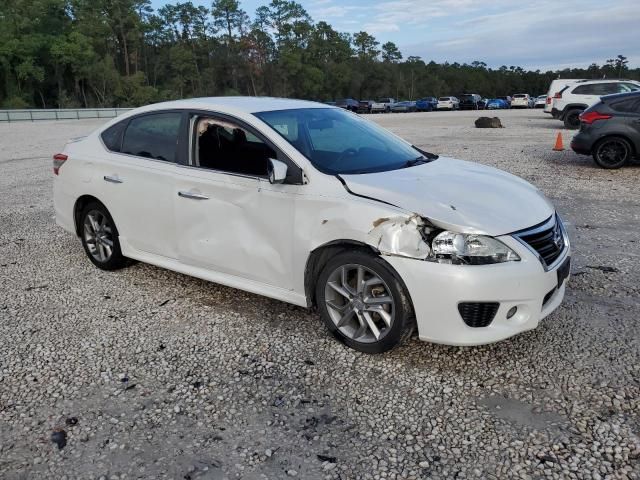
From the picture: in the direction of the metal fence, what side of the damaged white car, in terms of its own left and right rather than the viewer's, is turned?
back

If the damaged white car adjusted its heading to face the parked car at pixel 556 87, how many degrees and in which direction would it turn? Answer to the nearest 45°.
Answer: approximately 90° to its left

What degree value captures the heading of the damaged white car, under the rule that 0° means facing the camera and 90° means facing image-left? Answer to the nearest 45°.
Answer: approximately 315°

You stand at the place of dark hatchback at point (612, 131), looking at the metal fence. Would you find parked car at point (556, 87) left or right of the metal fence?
right

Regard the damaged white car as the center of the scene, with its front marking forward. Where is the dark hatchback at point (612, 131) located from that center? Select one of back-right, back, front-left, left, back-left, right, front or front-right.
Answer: left

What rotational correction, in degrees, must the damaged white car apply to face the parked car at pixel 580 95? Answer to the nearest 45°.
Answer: approximately 90° to its left

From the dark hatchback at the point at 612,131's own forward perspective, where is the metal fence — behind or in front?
behind

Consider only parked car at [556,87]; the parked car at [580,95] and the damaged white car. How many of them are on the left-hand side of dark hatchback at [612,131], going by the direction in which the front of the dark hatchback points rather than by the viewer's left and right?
2
